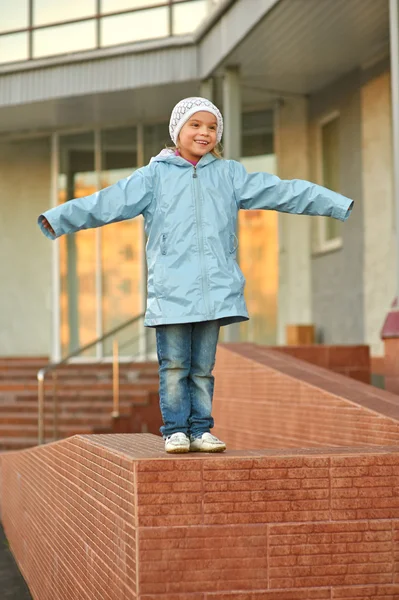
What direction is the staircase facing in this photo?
toward the camera

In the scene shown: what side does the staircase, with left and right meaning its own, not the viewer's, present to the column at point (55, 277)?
back

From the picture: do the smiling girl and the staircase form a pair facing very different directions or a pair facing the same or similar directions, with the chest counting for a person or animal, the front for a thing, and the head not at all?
same or similar directions

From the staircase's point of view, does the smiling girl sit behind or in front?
in front

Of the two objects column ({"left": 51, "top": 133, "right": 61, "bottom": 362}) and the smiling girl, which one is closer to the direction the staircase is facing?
the smiling girl

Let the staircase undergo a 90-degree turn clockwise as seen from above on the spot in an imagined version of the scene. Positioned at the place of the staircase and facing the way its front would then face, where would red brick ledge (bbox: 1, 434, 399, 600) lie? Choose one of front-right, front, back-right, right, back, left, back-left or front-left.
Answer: left

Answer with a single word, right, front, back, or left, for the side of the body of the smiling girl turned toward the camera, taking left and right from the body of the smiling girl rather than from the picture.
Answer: front

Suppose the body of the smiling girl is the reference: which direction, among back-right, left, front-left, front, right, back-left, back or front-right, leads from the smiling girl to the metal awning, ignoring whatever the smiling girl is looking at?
back

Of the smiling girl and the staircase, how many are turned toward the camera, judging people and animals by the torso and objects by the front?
2

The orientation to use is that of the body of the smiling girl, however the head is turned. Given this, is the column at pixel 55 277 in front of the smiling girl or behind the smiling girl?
behind

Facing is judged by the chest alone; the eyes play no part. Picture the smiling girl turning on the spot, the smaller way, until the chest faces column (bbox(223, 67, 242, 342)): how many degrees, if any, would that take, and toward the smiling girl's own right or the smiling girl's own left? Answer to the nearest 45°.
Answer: approximately 180°
